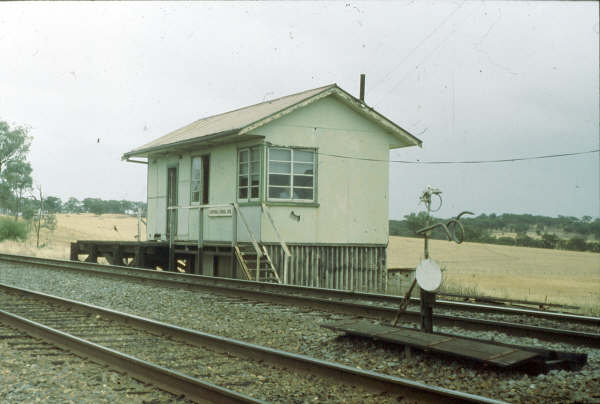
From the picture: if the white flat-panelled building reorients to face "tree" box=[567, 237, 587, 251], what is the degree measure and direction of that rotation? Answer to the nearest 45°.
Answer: approximately 180°

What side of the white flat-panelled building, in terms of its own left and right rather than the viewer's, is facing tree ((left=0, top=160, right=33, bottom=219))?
right

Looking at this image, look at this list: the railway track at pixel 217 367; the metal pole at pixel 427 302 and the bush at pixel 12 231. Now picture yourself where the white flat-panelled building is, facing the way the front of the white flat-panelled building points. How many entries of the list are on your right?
1

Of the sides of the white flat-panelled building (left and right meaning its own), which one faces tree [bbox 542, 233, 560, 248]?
back

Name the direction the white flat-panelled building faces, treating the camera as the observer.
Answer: facing the viewer and to the left of the viewer

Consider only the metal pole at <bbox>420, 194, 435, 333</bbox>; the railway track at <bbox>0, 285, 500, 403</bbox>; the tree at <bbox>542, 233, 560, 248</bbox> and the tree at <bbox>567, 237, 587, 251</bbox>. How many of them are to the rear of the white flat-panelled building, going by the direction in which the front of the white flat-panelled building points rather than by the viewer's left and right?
2

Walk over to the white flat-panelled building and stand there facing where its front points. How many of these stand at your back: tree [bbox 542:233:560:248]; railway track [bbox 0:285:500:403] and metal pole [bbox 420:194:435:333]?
1

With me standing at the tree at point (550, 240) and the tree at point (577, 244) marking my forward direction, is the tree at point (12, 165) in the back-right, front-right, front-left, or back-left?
back-right

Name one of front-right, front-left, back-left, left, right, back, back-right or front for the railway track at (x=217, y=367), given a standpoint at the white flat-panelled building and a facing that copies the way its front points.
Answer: front-left

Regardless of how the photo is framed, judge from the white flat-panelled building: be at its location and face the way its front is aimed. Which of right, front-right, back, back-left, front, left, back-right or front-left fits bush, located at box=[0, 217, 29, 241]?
right

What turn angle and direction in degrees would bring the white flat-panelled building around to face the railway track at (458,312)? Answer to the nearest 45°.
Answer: approximately 45° to its left
